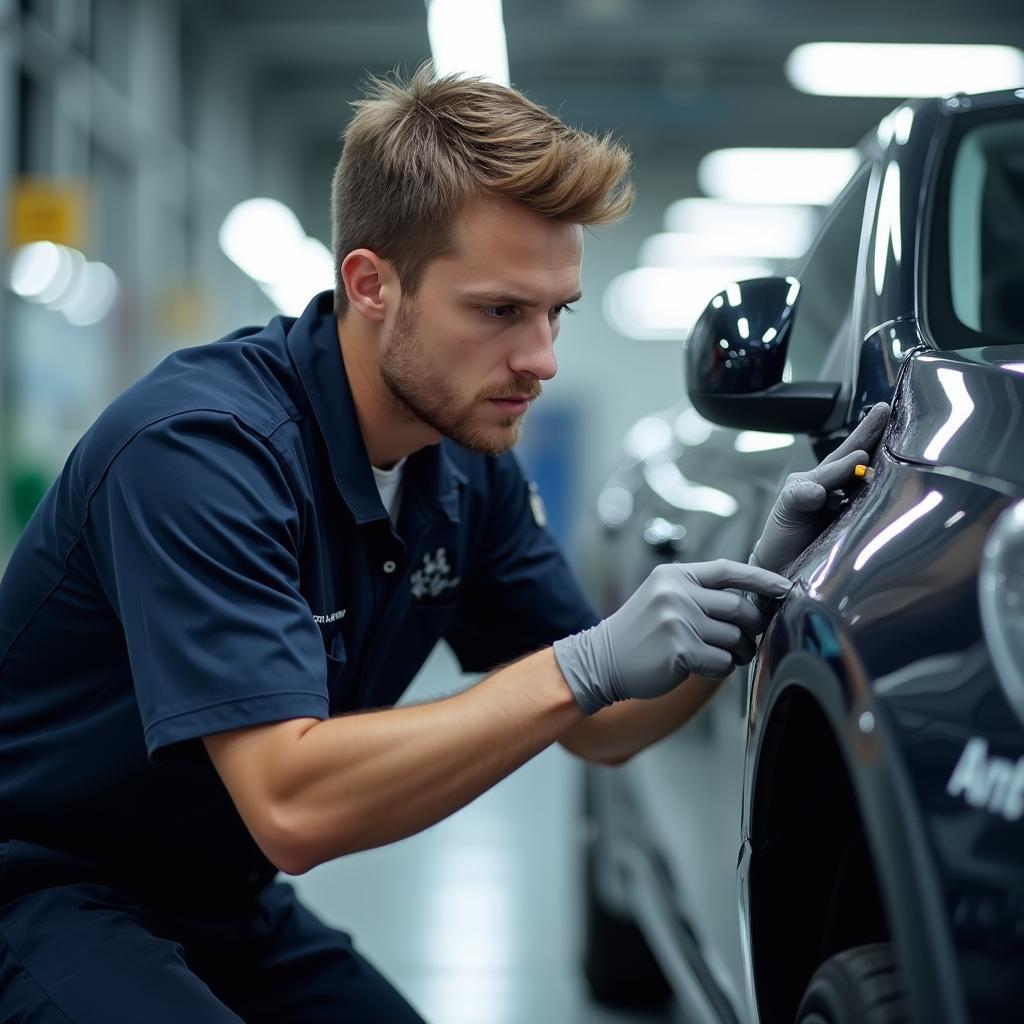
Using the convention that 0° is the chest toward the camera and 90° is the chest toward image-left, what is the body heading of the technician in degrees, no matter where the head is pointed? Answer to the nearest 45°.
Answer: approximately 315°

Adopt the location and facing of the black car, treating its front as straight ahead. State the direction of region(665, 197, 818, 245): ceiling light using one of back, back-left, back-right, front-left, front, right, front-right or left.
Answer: back-left

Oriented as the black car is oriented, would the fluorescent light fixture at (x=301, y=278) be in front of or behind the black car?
behind

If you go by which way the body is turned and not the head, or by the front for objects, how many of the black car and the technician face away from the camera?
0

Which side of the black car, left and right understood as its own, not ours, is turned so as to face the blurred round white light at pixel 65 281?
back

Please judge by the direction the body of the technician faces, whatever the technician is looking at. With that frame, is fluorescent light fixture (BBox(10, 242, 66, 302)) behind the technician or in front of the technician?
behind

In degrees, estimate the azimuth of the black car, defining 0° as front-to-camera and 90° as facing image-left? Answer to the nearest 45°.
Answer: approximately 315°
